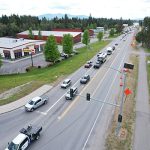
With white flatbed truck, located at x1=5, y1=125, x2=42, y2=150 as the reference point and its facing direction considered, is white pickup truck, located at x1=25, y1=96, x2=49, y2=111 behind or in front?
behind

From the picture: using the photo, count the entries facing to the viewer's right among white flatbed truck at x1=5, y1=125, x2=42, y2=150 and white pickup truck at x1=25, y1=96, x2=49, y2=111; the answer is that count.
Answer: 0

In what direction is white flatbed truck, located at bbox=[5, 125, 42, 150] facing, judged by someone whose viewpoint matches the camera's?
facing the viewer and to the left of the viewer

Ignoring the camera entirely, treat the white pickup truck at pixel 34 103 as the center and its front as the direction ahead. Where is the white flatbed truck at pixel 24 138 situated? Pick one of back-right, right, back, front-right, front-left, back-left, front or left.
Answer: front-left
